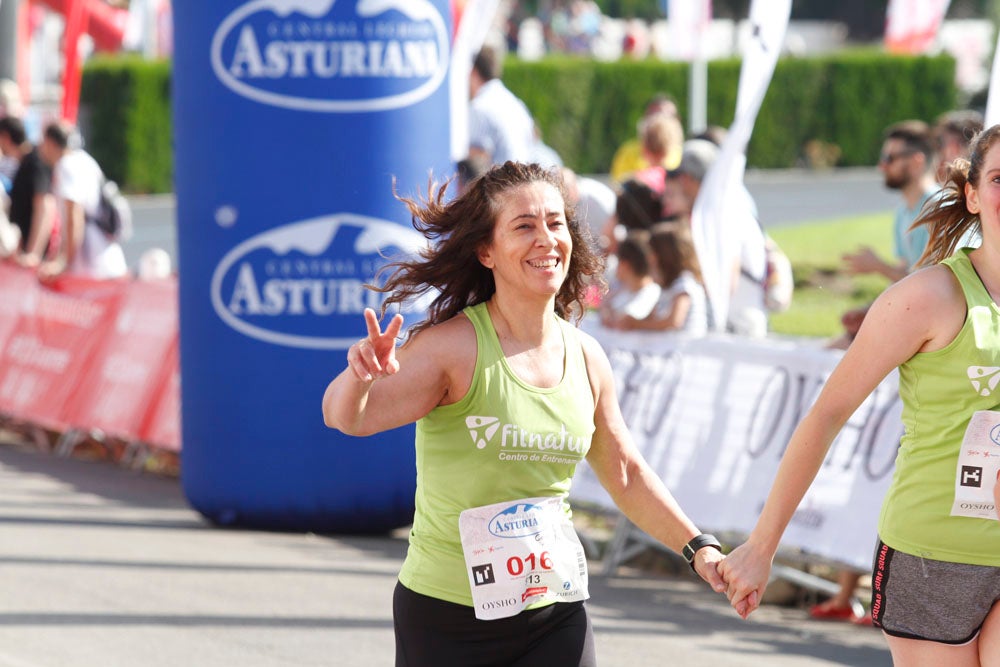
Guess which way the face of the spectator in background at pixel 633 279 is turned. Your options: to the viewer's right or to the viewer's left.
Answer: to the viewer's left

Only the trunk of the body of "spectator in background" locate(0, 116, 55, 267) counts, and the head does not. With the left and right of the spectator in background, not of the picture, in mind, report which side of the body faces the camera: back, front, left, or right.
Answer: left

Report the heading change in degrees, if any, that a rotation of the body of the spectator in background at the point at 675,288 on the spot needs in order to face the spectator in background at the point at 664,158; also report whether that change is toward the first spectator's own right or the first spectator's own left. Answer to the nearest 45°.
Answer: approximately 90° to the first spectator's own right

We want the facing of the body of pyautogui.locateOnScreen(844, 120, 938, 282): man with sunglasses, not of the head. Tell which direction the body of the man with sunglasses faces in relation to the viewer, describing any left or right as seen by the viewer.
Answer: facing to the left of the viewer

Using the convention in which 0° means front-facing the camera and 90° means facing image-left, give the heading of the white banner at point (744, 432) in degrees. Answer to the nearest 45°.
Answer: approximately 45°

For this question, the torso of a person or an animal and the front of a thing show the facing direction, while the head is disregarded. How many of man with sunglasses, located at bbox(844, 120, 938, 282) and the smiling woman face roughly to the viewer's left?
1

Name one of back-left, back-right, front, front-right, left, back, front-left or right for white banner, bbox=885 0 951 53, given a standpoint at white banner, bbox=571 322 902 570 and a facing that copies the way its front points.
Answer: back-right

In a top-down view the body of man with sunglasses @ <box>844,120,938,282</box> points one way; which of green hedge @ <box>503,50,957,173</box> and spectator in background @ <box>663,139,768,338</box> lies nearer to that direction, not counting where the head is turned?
the spectator in background

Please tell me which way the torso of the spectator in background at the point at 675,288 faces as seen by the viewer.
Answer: to the viewer's left
